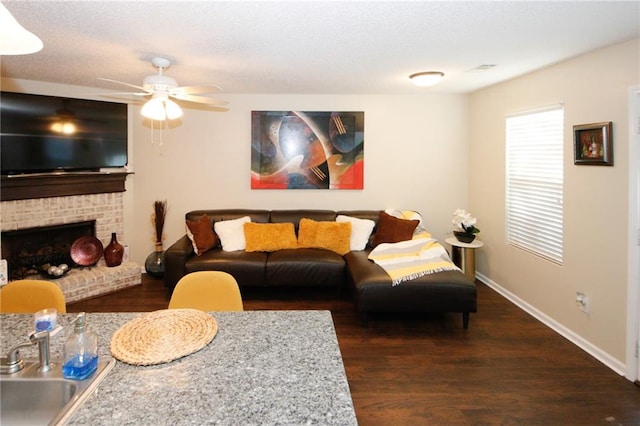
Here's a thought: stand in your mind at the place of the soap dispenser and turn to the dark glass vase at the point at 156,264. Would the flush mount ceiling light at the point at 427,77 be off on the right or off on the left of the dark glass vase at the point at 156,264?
right

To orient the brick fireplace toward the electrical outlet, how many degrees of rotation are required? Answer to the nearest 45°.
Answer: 0° — it already faces it

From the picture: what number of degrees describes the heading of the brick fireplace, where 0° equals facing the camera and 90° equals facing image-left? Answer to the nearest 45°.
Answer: approximately 315°

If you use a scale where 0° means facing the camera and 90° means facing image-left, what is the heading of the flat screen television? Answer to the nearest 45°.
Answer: approximately 315°

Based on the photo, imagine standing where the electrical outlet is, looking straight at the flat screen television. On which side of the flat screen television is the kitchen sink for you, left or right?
left
